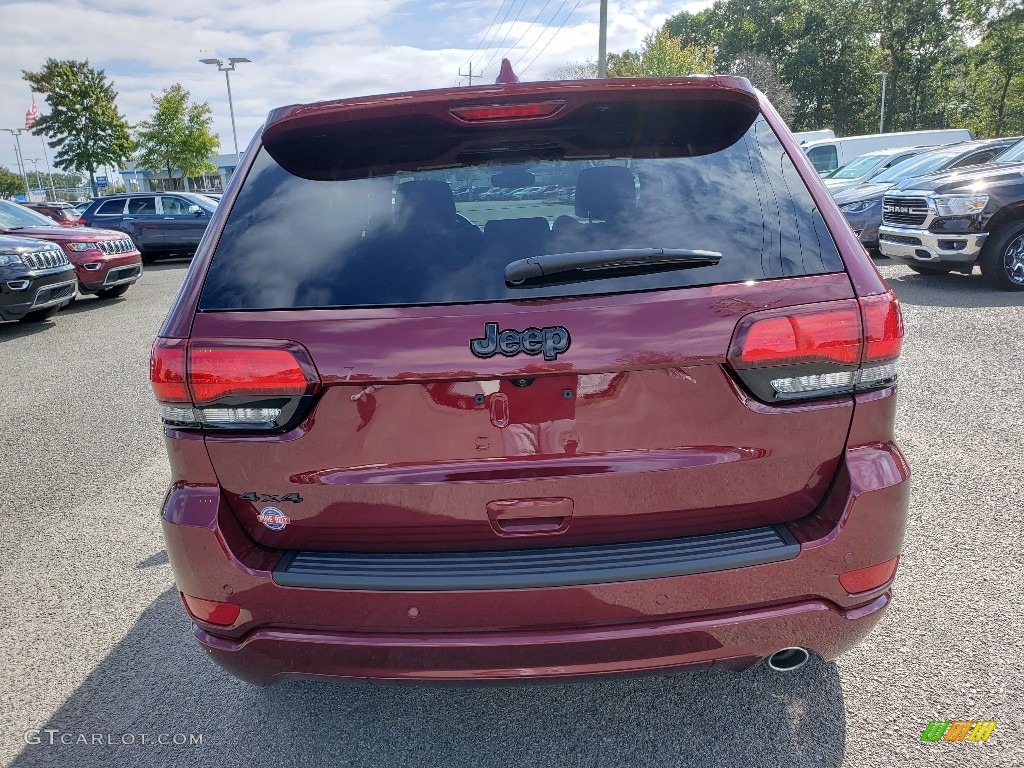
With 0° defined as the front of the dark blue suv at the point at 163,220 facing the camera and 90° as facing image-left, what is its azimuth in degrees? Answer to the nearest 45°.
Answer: approximately 270°

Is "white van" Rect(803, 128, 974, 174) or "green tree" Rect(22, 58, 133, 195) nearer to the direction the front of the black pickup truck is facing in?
the green tree

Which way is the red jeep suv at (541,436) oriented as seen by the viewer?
away from the camera

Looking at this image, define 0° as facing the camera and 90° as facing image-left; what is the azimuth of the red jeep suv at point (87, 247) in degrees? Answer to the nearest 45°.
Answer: approximately 315°

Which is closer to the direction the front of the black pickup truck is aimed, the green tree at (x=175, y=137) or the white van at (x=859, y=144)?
the green tree

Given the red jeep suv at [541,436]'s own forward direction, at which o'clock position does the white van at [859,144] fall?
The white van is roughly at 1 o'clock from the red jeep suv.

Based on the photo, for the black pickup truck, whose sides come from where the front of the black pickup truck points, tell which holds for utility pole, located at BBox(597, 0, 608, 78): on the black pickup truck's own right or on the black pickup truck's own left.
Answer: on the black pickup truck's own right

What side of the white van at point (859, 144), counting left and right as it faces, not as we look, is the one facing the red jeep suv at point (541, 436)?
left

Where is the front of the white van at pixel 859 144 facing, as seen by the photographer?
facing to the left of the viewer

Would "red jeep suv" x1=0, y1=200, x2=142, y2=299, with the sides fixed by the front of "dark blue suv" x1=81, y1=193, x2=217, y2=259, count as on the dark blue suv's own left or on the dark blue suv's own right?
on the dark blue suv's own right

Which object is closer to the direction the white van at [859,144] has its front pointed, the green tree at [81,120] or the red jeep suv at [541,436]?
the green tree

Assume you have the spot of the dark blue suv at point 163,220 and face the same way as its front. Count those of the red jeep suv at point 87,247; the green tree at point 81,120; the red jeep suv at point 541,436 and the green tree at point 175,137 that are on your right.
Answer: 2

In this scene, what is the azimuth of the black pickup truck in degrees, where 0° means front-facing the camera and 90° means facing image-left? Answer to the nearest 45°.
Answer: approximately 45°

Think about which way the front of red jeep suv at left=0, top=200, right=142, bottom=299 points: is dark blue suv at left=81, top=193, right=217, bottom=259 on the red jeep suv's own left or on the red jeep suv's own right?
on the red jeep suv's own left
